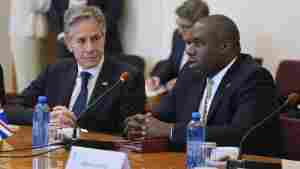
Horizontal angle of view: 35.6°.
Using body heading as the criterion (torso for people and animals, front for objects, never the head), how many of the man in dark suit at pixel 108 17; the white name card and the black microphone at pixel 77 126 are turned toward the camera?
2

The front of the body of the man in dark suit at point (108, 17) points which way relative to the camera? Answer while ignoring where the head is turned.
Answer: toward the camera

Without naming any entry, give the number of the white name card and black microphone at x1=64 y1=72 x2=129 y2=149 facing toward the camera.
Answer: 1

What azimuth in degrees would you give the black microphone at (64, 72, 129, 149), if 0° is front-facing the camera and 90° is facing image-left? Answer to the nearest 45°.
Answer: approximately 270°

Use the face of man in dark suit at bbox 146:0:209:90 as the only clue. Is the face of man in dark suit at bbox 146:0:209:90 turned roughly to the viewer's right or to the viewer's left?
to the viewer's left

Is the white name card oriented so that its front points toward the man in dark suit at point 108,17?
no

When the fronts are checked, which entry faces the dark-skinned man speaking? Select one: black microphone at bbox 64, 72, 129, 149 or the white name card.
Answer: the black microphone

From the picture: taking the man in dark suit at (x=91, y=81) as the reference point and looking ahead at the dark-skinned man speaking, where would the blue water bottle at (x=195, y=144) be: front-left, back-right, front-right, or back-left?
front-right

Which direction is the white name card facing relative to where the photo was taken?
toward the camera

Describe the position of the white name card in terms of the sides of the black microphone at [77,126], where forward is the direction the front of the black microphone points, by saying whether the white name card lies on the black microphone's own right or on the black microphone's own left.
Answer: on the black microphone's own right

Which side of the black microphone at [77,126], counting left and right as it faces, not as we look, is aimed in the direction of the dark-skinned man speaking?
front

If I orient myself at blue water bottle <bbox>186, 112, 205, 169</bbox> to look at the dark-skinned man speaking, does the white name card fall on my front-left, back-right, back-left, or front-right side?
back-left
